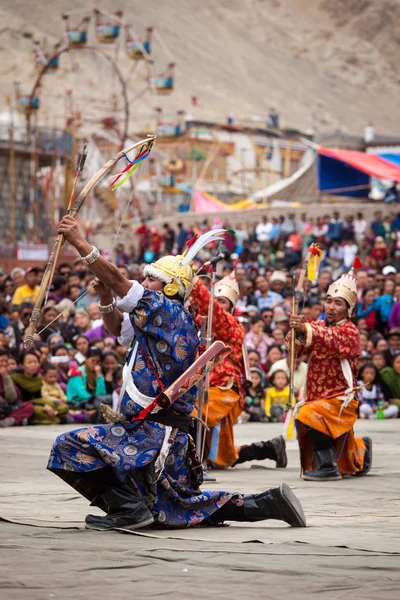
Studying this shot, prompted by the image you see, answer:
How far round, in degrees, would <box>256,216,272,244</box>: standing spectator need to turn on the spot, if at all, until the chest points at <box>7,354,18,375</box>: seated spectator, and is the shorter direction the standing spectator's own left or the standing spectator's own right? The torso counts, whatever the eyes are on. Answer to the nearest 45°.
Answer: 0° — they already face them

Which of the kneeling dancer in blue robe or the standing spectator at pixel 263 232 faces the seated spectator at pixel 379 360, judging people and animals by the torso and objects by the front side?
the standing spectator

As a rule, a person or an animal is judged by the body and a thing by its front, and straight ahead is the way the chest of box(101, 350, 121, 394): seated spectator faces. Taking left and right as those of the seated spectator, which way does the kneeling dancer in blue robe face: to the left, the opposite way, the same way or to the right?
to the right

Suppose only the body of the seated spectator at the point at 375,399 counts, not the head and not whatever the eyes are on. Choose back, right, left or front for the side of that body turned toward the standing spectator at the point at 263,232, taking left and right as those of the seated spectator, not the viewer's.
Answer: back

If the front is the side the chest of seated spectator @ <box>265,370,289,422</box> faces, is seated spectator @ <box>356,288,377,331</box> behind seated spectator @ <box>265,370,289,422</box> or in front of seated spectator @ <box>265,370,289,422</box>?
behind

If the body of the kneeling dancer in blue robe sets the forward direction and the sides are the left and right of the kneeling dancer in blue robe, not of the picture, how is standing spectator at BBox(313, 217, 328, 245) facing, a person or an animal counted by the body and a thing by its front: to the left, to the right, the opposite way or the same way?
to the left

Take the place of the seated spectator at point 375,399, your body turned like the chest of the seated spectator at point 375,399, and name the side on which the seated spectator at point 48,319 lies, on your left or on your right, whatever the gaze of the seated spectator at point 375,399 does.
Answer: on your right

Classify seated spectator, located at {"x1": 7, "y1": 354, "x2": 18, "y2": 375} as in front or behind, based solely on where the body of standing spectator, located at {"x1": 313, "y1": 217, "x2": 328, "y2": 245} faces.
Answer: in front

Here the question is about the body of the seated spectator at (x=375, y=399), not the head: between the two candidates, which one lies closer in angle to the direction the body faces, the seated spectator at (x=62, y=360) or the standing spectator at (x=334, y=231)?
the seated spectator

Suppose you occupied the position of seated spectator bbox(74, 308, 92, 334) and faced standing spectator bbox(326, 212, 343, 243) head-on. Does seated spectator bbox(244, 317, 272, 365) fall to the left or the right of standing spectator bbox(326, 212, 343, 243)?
right
